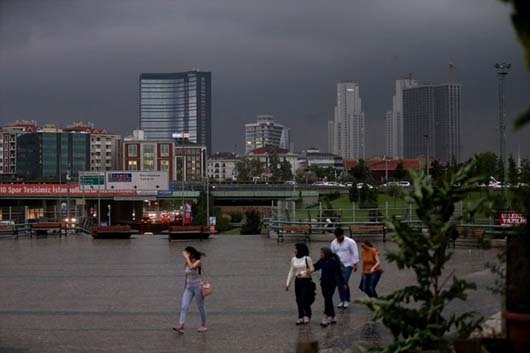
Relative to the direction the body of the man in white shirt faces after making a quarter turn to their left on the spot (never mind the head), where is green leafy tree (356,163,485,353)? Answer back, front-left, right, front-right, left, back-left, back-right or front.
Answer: front-right

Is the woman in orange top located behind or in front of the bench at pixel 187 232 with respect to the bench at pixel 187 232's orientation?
in front

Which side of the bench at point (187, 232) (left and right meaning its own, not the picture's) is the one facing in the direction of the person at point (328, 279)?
front

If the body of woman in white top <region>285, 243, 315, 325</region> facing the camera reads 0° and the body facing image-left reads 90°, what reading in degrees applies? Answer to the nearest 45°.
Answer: approximately 45°

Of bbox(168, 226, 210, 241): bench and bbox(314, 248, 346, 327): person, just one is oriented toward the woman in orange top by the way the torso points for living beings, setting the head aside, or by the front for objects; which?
the bench

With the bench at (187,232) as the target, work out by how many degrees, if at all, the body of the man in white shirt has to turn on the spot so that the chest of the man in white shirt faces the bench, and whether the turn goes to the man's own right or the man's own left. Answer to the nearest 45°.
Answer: approximately 135° to the man's own right

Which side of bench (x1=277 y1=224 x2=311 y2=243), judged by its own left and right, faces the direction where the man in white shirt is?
front

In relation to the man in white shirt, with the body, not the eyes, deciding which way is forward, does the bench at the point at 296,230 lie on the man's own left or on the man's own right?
on the man's own right

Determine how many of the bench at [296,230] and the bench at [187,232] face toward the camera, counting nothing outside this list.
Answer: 2

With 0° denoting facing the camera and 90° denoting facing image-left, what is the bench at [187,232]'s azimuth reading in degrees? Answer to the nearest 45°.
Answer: approximately 0°
